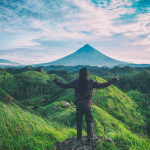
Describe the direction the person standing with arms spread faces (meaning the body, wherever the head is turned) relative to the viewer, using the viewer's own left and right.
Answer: facing away from the viewer
